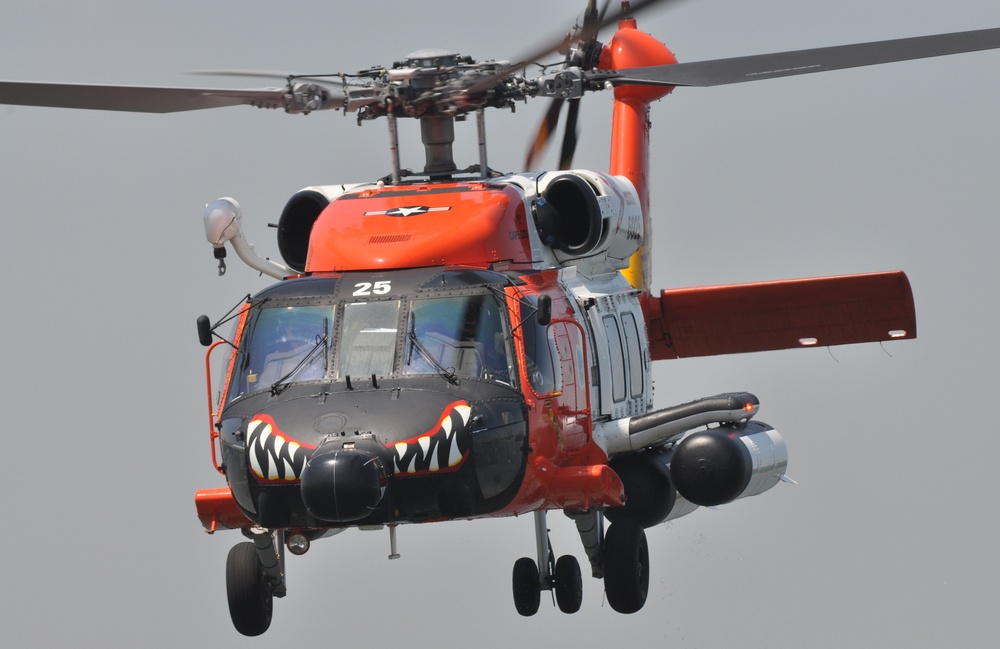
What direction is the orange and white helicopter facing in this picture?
toward the camera
